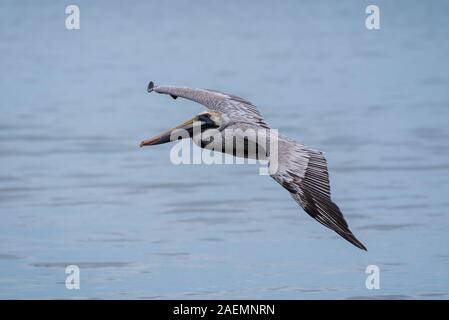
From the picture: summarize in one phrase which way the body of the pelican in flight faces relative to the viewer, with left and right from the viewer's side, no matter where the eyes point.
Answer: facing the viewer and to the left of the viewer
